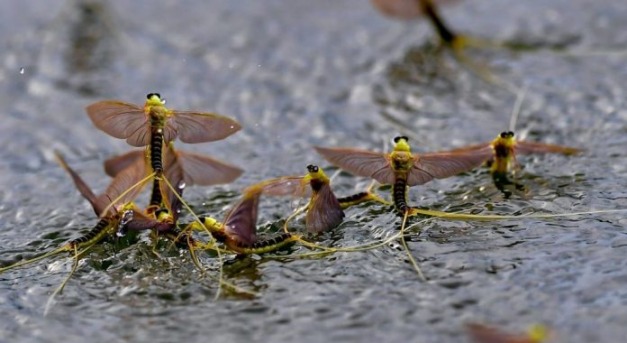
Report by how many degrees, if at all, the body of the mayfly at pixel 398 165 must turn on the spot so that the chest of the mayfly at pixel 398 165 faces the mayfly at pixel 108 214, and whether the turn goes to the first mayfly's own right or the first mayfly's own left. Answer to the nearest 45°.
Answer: approximately 90° to the first mayfly's own left

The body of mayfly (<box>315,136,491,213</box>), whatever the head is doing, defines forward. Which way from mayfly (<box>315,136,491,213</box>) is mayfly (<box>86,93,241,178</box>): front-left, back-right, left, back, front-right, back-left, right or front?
left

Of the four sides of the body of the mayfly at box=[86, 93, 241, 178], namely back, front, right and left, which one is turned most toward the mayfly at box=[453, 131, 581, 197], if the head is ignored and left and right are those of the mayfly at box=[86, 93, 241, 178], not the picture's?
right

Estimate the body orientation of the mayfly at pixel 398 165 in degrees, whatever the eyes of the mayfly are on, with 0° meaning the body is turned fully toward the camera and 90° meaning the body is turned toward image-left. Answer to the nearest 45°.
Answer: approximately 180°

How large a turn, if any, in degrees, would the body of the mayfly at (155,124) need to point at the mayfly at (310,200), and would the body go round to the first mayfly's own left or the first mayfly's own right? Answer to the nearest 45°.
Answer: approximately 90° to the first mayfly's own right

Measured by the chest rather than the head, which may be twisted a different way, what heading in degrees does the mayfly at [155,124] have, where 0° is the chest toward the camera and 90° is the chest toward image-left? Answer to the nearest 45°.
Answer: approximately 180°

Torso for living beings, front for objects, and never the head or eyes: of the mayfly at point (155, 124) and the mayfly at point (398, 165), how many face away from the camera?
2

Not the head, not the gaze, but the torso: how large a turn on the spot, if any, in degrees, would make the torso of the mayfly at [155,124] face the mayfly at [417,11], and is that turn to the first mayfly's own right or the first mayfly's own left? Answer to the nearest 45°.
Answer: approximately 45° to the first mayfly's own right
